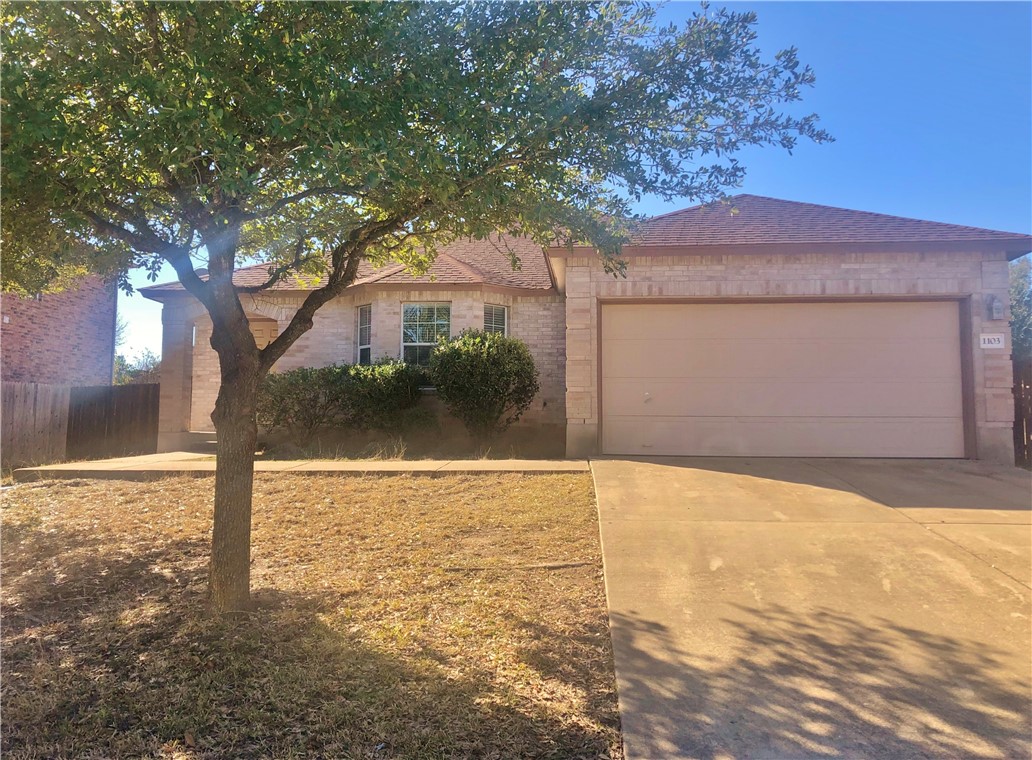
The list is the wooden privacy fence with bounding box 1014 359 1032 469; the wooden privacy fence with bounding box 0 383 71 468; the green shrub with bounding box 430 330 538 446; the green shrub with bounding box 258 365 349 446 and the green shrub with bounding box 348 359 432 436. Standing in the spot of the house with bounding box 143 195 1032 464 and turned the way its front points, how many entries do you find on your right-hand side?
4

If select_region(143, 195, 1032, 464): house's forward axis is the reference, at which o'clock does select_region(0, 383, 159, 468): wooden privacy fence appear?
The wooden privacy fence is roughly at 3 o'clock from the house.

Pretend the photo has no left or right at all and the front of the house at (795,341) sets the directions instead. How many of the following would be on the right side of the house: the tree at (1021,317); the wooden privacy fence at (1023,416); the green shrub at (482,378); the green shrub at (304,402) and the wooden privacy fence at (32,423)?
3

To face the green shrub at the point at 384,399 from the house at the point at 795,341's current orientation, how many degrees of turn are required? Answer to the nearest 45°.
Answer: approximately 90° to its right

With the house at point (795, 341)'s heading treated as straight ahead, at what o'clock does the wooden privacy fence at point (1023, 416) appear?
The wooden privacy fence is roughly at 9 o'clock from the house.

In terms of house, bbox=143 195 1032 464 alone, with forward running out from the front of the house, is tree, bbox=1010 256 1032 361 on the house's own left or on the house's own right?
on the house's own left

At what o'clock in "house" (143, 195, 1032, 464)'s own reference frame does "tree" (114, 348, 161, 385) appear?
The tree is roughly at 4 o'clock from the house.

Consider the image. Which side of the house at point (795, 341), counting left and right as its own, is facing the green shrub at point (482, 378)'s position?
right

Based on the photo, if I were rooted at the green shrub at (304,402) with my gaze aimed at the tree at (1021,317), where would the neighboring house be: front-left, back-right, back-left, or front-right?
back-left

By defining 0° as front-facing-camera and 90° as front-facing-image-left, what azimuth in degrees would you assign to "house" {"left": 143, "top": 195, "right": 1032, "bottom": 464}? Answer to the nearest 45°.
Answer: approximately 0°

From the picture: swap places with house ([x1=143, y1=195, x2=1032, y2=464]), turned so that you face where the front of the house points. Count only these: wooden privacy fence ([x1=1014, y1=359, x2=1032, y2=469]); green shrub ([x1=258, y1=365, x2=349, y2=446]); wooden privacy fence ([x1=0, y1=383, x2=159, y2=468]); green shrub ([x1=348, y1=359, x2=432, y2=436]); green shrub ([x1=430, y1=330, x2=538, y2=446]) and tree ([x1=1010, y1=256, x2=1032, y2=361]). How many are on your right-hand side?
4

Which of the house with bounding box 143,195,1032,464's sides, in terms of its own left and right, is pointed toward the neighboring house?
right
